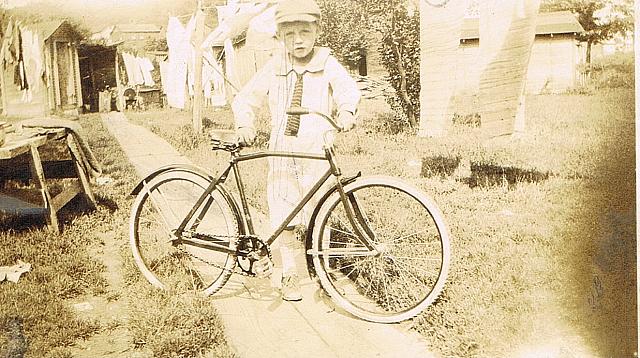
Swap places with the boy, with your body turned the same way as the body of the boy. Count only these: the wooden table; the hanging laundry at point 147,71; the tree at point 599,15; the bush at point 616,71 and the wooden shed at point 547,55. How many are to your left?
3

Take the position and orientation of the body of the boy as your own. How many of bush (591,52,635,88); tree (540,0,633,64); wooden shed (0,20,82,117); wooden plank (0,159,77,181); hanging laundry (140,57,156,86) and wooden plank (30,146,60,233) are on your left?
2

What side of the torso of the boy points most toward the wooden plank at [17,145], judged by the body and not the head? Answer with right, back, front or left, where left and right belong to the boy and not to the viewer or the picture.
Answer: right

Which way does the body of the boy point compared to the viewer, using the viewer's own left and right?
facing the viewer

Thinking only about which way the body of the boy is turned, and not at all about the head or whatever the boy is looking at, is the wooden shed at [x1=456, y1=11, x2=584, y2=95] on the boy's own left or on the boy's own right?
on the boy's own left

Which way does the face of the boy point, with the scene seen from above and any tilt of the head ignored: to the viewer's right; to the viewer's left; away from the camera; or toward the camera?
toward the camera

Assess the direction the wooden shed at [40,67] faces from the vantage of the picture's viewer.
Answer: facing the viewer and to the right of the viewer

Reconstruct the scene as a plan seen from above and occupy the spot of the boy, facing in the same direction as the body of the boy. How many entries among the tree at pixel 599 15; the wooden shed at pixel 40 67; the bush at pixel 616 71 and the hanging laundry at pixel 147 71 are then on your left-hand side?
2

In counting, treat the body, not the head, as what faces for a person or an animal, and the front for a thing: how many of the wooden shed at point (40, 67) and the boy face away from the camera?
0

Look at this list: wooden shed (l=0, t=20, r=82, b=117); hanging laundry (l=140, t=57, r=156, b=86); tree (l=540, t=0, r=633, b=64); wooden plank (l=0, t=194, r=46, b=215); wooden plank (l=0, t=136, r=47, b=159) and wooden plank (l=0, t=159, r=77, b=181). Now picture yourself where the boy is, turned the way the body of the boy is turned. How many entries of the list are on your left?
1
